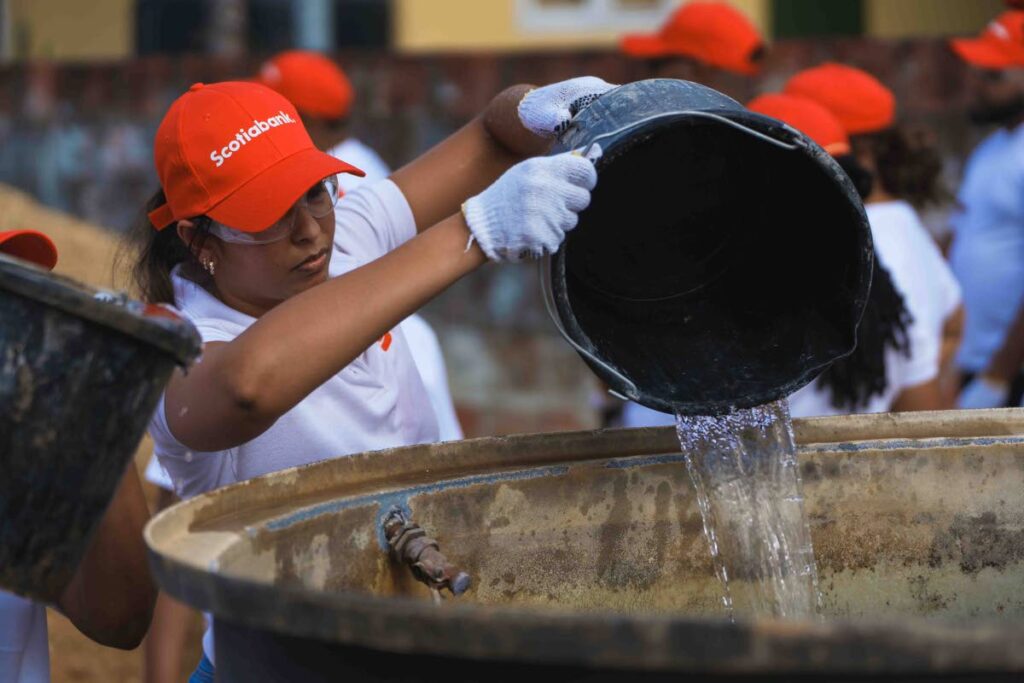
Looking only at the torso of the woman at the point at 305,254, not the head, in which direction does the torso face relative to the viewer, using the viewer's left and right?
facing the viewer and to the right of the viewer

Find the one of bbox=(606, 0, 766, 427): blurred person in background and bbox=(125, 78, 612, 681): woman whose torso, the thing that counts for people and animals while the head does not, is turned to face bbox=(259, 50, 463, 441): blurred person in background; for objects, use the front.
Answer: bbox=(606, 0, 766, 427): blurred person in background

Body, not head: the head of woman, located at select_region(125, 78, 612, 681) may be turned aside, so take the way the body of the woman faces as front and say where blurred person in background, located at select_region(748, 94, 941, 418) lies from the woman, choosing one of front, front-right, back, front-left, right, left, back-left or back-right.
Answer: left

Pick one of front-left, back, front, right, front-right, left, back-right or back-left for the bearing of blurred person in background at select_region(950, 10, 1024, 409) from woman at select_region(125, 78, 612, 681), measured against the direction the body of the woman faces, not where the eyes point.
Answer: left

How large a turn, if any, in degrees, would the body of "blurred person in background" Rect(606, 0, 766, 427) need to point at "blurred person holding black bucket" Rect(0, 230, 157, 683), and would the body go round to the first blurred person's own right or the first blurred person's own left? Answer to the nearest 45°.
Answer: approximately 90° to the first blurred person's own left

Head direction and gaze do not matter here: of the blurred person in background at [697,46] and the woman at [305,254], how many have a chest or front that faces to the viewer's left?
1

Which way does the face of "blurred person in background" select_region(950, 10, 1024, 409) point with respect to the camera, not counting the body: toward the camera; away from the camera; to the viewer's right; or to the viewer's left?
to the viewer's left

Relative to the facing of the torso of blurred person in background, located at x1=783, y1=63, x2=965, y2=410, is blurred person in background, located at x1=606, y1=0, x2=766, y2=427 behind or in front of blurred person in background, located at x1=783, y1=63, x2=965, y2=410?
in front

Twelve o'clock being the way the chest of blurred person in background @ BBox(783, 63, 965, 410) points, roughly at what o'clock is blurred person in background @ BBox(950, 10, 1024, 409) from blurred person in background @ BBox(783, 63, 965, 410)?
blurred person in background @ BBox(950, 10, 1024, 409) is roughly at 4 o'clock from blurred person in background @ BBox(783, 63, 965, 410).

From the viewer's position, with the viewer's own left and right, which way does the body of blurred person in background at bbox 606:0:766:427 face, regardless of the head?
facing to the left of the viewer

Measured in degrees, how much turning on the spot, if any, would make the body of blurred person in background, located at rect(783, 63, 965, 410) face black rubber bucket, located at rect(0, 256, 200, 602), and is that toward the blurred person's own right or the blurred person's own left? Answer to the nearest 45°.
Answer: approximately 90° to the blurred person's own left

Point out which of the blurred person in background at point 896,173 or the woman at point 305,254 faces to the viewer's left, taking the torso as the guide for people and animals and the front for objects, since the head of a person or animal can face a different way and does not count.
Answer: the blurred person in background

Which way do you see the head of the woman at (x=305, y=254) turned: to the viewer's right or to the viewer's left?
to the viewer's right

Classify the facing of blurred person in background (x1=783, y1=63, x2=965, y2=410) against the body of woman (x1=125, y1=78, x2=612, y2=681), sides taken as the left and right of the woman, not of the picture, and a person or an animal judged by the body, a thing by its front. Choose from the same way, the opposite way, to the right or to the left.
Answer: the opposite way

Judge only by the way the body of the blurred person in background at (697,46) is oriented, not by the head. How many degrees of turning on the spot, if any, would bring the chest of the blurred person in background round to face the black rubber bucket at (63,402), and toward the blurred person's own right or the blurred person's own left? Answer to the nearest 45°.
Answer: approximately 90° to the blurred person's own left
